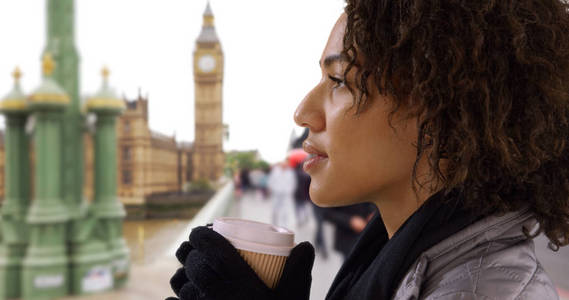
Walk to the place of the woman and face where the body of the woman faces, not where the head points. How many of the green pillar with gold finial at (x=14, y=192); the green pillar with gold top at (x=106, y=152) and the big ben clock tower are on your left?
0

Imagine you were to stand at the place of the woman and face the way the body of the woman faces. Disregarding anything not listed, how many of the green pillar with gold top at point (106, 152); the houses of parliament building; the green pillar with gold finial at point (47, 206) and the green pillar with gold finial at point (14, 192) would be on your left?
0

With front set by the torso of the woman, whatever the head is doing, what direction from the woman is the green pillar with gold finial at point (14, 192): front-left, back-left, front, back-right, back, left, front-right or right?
front-right

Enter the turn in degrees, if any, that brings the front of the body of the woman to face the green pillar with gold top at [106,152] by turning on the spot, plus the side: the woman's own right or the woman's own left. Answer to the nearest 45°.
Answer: approximately 45° to the woman's own right

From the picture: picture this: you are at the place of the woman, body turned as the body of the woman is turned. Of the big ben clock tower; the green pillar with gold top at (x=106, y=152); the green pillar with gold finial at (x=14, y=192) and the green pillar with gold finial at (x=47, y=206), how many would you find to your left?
0

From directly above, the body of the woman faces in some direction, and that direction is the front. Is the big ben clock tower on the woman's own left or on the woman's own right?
on the woman's own right

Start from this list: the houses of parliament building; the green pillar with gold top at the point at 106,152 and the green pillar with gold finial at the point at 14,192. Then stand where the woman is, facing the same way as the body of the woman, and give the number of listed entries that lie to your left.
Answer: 0

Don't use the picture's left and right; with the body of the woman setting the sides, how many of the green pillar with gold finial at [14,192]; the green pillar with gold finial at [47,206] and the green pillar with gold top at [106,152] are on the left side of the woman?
0

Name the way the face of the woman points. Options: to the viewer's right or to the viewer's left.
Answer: to the viewer's left

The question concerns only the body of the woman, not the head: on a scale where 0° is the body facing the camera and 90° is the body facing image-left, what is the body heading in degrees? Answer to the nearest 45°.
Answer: approximately 90°
